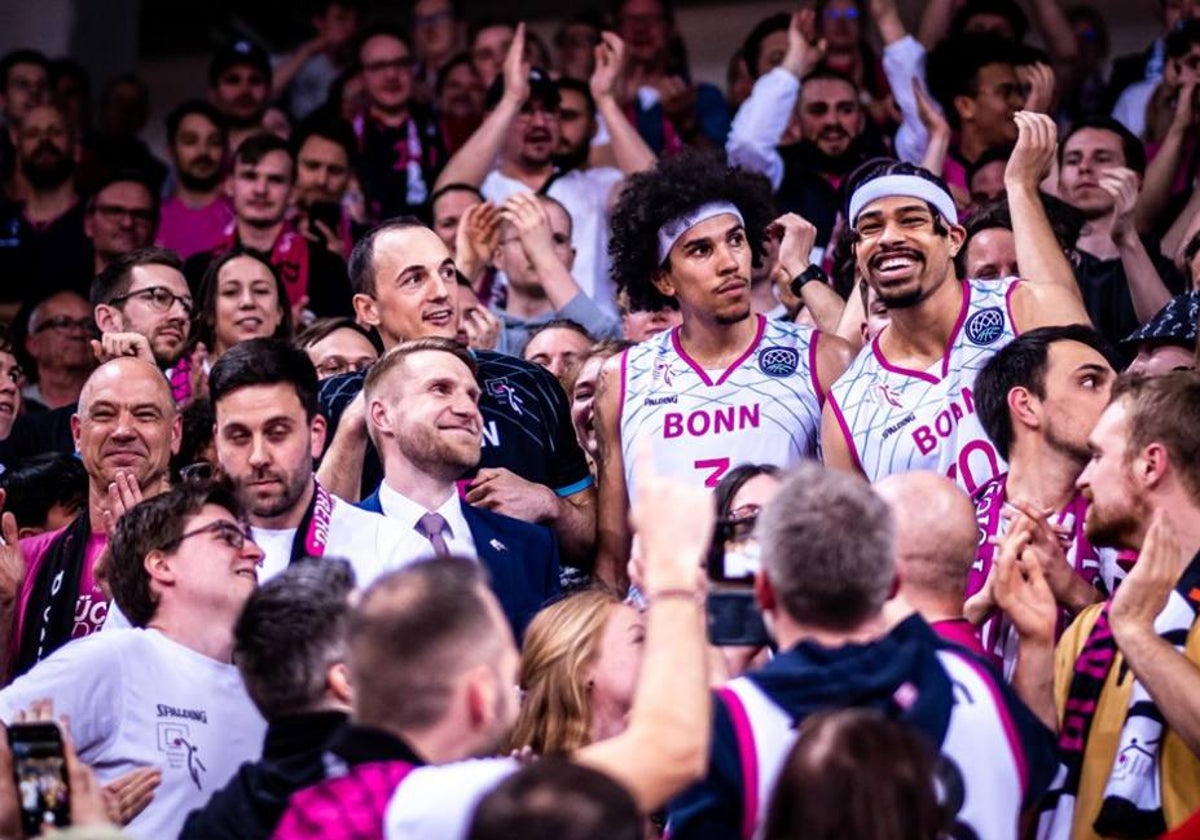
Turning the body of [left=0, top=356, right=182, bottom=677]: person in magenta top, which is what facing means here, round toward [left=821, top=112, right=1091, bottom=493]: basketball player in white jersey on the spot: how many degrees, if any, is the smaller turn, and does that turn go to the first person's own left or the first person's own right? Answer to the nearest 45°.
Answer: approximately 90° to the first person's own left

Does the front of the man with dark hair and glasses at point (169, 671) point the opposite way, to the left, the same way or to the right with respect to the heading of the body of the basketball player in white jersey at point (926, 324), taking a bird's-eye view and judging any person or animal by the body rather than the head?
to the left

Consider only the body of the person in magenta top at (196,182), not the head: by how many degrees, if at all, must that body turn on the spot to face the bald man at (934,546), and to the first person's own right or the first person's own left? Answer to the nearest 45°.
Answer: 0° — they already face them

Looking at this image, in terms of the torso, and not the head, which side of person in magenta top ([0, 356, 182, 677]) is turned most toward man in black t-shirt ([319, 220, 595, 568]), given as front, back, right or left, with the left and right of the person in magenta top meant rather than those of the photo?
left

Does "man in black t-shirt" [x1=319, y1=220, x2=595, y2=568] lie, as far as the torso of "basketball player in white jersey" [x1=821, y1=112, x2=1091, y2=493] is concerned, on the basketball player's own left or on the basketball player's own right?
on the basketball player's own right

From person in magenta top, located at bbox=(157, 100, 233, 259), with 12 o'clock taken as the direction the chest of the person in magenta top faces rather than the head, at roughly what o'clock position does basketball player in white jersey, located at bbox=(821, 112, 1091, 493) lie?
The basketball player in white jersey is roughly at 11 o'clock from the person in magenta top.
